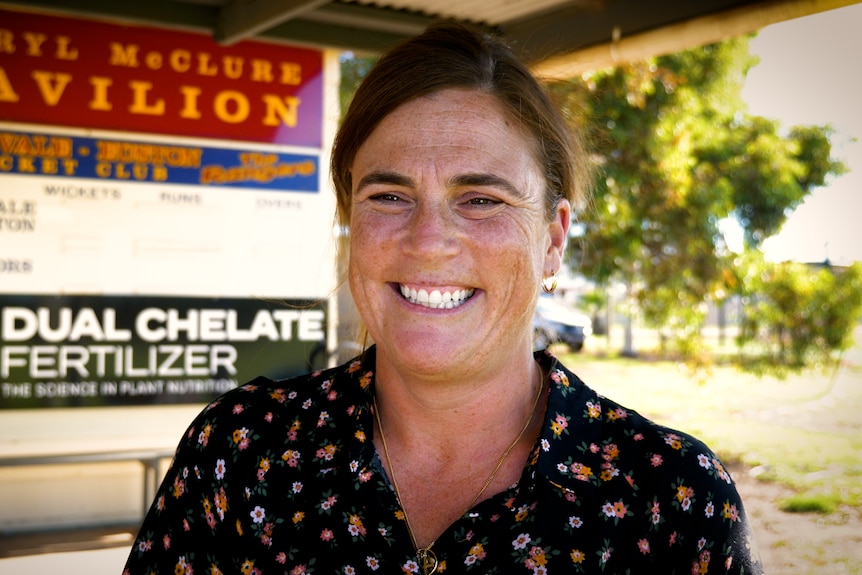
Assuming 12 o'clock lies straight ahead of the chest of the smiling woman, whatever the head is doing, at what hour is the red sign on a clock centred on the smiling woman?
The red sign is roughly at 5 o'clock from the smiling woman.

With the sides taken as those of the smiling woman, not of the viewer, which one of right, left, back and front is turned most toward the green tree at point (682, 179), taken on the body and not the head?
back

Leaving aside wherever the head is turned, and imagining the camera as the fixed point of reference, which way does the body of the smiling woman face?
toward the camera

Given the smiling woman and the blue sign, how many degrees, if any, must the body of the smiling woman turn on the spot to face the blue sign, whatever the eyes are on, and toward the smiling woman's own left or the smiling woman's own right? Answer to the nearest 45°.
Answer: approximately 135° to the smiling woman's own right

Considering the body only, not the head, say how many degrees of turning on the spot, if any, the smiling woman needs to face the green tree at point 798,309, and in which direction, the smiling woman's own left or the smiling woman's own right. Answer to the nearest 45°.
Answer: approximately 135° to the smiling woman's own left

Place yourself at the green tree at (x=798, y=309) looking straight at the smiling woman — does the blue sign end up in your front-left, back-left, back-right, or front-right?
front-right
